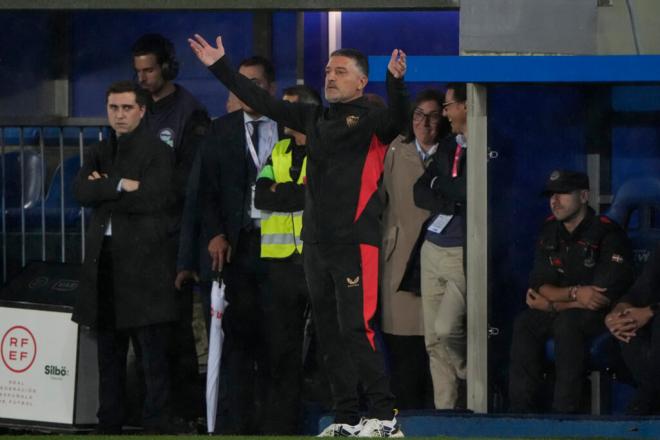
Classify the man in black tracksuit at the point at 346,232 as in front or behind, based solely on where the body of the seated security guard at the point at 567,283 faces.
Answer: in front

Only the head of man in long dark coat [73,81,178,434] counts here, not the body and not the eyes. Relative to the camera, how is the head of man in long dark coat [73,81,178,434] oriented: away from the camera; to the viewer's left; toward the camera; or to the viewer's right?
toward the camera

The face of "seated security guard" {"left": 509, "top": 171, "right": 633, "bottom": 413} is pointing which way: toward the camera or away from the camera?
toward the camera

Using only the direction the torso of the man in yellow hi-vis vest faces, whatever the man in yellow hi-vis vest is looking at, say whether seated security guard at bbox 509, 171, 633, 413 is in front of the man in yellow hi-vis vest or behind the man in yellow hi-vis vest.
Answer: in front

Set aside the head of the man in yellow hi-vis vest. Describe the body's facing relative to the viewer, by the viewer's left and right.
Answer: facing the viewer and to the right of the viewer

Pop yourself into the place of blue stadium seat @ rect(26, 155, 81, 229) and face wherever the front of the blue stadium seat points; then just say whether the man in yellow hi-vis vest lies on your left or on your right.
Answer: on your left

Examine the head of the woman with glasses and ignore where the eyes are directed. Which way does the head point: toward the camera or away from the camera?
toward the camera

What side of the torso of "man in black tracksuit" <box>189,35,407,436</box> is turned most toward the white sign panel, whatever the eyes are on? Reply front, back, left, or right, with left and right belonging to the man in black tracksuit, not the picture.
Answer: right

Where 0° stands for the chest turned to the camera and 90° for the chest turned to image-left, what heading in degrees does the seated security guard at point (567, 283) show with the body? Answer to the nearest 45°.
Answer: approximately 45°

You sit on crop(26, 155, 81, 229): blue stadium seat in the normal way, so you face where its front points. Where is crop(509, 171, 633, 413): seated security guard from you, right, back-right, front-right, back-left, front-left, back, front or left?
left

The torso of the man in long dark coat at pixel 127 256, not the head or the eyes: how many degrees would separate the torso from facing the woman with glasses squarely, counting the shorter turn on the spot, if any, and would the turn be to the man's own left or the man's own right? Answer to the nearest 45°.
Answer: approximately 135° to the man's own left

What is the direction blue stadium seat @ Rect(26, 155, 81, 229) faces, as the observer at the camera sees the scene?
facing the viewer and to the left of the viewer

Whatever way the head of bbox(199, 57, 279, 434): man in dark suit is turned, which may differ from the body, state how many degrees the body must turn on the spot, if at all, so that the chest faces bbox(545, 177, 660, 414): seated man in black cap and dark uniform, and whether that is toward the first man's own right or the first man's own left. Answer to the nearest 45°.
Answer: approximately 45° to the first man's own left

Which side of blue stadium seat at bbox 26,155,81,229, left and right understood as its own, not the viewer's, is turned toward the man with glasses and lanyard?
left
